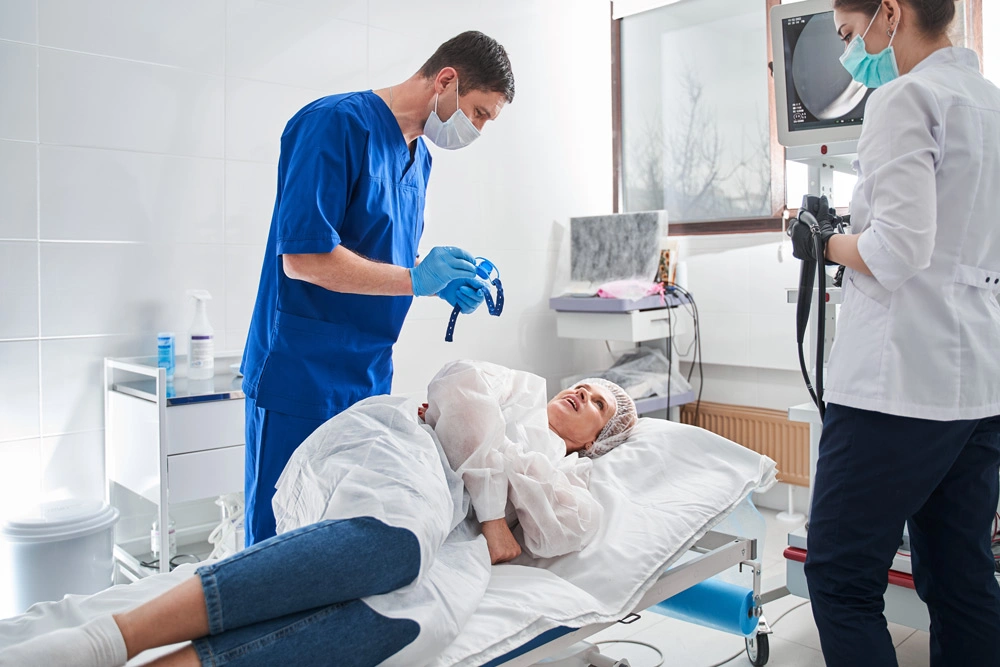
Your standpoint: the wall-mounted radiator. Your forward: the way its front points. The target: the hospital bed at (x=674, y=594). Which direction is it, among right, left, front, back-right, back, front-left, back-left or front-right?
front-left

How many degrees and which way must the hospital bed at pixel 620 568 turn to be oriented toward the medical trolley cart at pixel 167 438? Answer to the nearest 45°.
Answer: approximately 90° to its right

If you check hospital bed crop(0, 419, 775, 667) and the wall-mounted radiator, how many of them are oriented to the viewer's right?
0

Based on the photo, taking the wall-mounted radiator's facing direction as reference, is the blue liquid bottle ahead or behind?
ahead

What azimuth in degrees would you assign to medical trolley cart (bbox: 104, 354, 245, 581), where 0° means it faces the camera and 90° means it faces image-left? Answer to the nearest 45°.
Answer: approximately 315°

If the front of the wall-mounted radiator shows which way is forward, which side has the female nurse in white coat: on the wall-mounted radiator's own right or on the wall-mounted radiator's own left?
on the wall-mounted radiator's own left

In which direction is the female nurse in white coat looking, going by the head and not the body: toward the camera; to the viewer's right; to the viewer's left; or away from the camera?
to the viewer's left

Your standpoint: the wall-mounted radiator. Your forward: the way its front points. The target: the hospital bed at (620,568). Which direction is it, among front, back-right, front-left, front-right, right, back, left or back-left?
front-left

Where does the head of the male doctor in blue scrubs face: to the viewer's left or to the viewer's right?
to the viewer's right
